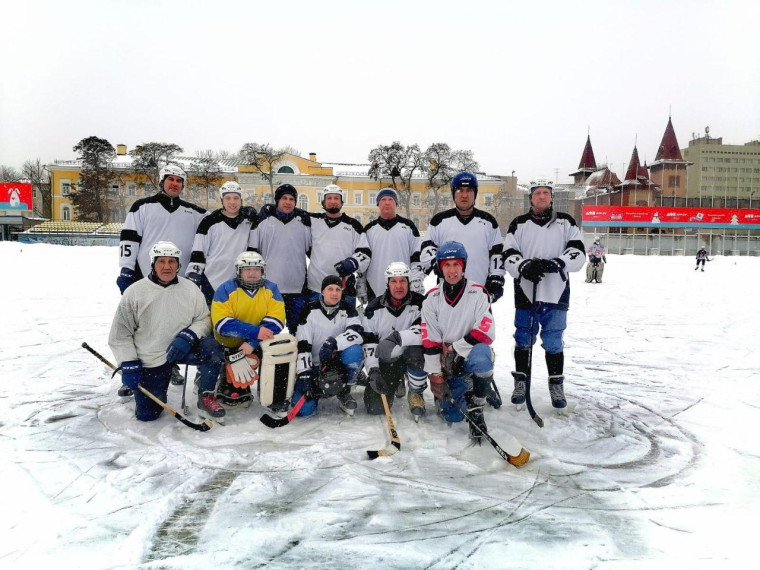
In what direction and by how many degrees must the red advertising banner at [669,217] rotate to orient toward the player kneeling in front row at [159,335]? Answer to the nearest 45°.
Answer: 0° — it already faces them

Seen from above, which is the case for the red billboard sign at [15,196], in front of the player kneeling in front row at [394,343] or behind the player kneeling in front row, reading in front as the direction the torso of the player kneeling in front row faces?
behind

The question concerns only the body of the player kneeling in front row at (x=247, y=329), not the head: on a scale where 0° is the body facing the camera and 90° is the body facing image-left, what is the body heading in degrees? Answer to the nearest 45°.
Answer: approximately 0°

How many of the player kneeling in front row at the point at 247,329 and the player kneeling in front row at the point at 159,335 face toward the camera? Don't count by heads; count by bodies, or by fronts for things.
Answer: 2

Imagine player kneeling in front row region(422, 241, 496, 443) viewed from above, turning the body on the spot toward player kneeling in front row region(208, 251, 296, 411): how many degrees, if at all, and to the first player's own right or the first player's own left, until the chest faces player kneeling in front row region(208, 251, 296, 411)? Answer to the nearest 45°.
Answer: approximately 90° to the first player's own right

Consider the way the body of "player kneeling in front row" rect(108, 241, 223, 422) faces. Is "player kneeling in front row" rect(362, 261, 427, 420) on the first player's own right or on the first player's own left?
on the first player's own left

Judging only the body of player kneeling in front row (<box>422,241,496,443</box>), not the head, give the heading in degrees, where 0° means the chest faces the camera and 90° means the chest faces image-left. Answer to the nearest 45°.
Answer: approximately 0°

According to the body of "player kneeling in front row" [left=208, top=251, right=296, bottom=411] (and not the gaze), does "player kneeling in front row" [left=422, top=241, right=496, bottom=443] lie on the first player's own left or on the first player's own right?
on the first player's own left

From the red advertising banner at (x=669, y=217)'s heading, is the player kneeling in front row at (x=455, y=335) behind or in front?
in front
